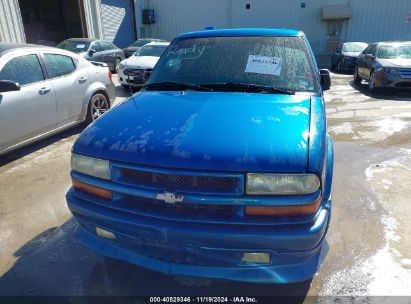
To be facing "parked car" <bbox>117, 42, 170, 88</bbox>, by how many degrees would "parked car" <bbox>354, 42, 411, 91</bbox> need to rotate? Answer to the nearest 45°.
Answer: approximately 90° to its right

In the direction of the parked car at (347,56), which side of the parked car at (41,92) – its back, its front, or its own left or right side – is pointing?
back

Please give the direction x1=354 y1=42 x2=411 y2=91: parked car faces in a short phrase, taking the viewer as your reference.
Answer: facing the viewer and to the right of the viewer

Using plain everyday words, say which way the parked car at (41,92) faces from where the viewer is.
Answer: facing the viewer and to the left of the viewer

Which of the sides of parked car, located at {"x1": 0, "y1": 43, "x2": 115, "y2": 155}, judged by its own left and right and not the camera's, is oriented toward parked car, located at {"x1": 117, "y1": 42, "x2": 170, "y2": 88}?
back

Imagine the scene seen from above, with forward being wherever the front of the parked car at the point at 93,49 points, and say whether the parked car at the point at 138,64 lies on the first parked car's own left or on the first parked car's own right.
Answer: on the first parked car's own left

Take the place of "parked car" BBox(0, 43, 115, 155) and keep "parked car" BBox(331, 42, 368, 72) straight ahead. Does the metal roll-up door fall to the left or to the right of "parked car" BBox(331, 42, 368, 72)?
left

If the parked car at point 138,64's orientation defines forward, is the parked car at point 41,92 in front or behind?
in front

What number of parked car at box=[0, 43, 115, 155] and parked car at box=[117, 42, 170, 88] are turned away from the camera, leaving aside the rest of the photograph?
0
